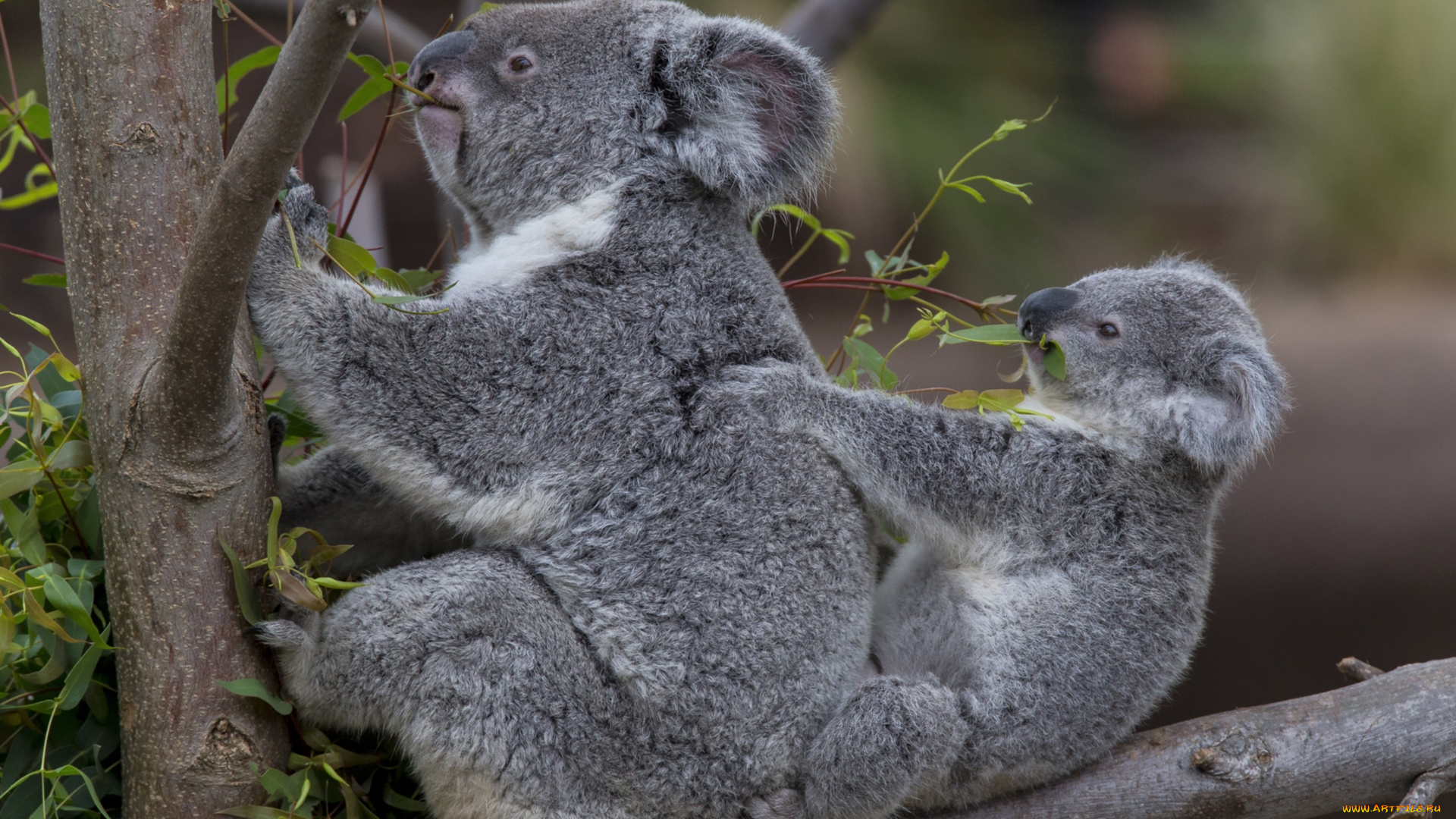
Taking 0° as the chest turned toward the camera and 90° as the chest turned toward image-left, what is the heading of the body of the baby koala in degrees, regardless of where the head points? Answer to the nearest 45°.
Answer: approximately 90°

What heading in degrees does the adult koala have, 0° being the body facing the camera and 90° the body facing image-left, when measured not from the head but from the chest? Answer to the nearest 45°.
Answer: approximately 90°

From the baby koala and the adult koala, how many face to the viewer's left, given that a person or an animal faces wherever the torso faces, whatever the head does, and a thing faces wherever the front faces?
2

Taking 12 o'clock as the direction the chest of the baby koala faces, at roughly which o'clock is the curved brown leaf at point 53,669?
The curved brown leaf is roughly at 11 o'clock from the baby koala.
